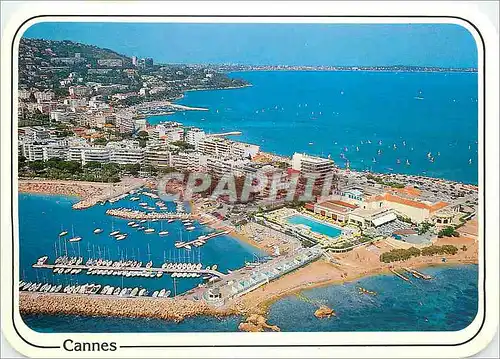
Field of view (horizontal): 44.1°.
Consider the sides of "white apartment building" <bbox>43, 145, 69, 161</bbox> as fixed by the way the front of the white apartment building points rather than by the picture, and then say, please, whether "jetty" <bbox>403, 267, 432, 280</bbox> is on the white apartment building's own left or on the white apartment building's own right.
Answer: on the white apartment building's own left

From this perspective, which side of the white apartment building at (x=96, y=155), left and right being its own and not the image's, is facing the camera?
front

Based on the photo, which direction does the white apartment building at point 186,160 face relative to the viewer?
toward the camera

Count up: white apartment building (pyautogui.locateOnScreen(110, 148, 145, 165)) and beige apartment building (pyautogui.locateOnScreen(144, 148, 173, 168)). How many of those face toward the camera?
2

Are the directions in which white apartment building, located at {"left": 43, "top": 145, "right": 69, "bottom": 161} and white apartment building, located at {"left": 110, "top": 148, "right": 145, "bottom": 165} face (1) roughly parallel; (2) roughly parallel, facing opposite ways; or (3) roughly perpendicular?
roughly parallel

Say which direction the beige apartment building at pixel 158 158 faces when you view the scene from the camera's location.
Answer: facing the viewer
